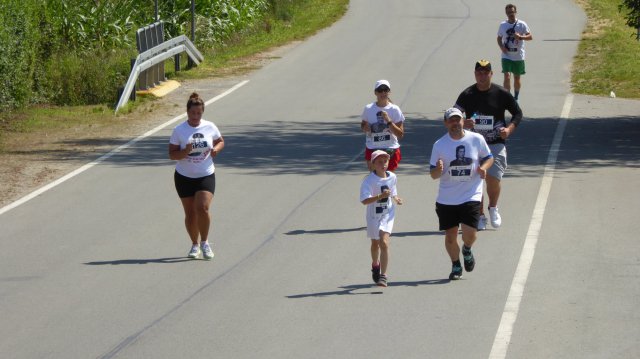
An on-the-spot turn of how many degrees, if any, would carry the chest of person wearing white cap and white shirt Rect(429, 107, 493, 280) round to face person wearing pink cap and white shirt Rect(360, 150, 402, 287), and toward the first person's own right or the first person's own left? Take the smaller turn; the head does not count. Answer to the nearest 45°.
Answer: approximately 45° to the first person's own right

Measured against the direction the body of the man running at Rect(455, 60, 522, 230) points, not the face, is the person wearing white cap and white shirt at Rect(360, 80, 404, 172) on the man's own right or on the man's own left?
on the man's own right

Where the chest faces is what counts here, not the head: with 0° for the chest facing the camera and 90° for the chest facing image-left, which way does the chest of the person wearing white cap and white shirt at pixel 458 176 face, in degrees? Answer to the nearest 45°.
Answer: approximately 0°

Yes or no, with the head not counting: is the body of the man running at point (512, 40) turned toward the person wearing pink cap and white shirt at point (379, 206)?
yes

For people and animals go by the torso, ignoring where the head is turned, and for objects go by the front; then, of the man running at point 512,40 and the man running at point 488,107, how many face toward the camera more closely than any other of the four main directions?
2

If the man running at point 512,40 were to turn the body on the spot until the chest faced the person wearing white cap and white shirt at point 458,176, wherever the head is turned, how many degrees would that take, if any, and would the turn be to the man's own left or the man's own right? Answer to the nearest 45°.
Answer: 0° — they already face them

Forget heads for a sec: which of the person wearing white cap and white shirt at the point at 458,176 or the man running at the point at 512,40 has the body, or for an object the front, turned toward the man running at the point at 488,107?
the man running at the point at 512,40

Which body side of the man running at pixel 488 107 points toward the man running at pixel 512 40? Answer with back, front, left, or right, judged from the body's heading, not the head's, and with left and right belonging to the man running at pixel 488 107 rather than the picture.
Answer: back
